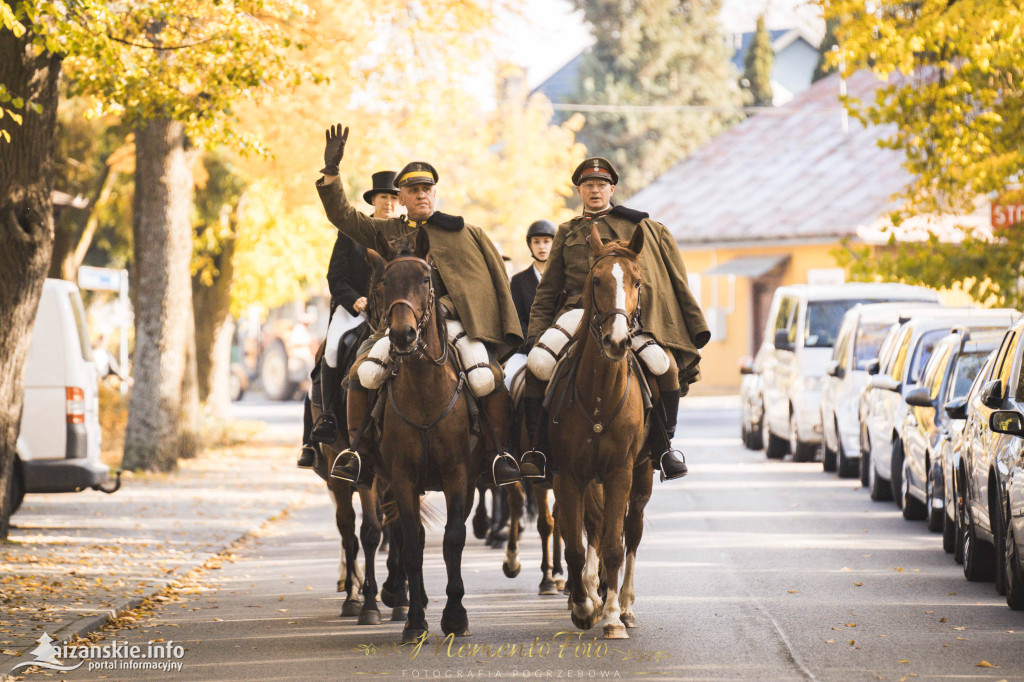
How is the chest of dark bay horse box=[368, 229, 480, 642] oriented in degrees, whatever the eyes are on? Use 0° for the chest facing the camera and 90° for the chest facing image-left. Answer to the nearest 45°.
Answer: approximately 0°

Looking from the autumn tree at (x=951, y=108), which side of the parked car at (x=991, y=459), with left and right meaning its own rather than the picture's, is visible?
back

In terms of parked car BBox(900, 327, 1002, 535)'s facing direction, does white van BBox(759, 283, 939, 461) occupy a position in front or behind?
behind

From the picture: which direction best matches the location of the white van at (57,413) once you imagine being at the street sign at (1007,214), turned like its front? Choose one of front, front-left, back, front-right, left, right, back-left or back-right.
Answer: front-right

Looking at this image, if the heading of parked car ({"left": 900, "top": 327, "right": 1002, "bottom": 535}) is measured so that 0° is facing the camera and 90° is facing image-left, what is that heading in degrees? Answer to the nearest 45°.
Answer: approximately 0°

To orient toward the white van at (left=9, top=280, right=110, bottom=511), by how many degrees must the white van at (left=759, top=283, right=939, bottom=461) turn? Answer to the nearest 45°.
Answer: approximately 45° to its right

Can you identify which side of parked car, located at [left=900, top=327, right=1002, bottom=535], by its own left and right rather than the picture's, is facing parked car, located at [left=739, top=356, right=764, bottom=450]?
back
